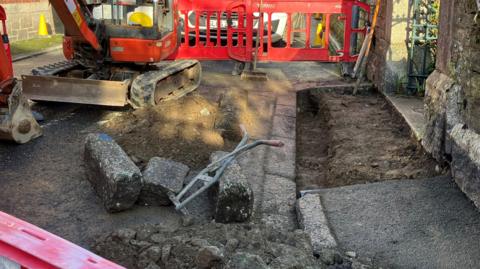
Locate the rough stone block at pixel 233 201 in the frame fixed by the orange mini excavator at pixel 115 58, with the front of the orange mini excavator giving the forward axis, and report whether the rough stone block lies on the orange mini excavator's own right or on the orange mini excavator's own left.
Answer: on the orange mini excavator's own left

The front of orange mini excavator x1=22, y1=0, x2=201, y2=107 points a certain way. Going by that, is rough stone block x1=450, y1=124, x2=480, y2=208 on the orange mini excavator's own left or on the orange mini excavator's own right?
on the orange mini excavator's own left

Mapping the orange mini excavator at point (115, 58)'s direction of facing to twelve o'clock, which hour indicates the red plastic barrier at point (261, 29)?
The red plastic barrier is roughly at 6 o'clock from the orange mini excavator.

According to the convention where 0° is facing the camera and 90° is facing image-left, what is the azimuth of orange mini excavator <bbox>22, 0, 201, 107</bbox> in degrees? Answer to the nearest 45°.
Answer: approximately 45°

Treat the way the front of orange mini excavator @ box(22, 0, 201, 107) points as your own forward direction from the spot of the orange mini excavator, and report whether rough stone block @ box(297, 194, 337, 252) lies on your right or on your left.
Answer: on your left

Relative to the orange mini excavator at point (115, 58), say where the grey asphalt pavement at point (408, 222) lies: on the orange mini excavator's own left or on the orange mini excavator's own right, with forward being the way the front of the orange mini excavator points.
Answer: on the orange mini excavator's own left

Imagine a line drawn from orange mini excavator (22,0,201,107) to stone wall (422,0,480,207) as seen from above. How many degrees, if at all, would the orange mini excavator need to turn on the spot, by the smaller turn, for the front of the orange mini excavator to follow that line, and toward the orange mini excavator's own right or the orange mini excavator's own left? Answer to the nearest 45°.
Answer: approximately 90° to the orange mini excavator's own left

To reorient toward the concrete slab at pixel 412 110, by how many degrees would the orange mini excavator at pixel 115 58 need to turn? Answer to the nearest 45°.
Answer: approximately 90° to its left
